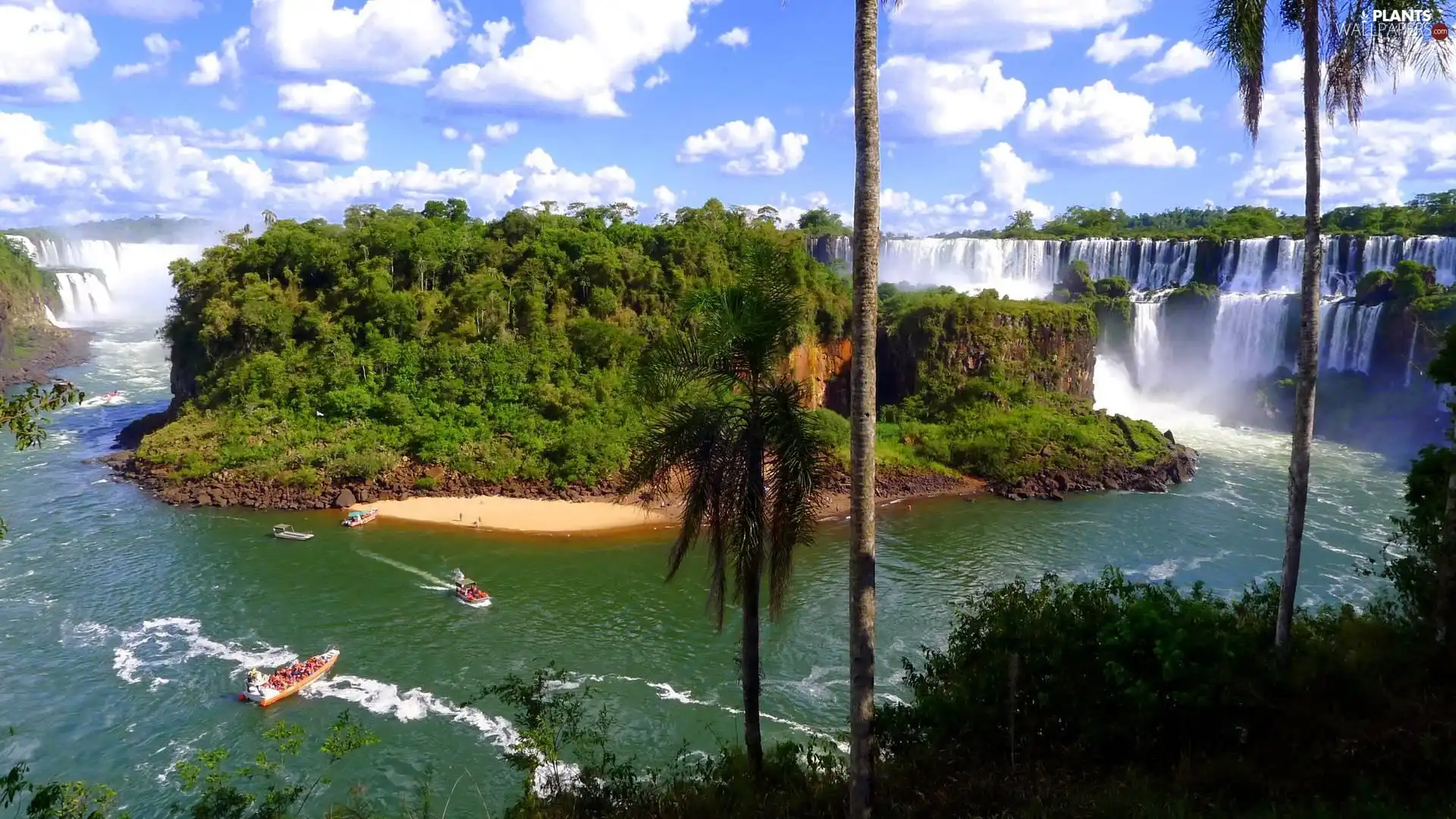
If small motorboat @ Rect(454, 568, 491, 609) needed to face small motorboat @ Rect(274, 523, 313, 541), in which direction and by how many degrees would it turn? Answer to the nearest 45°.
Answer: approximately 180°

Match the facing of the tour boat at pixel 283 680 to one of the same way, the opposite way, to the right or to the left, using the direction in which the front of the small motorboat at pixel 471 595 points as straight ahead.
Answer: to the left

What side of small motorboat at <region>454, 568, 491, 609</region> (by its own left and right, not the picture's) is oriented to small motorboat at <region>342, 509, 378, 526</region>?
back

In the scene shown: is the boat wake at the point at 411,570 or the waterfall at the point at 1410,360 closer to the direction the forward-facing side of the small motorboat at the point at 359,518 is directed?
the waterfall
